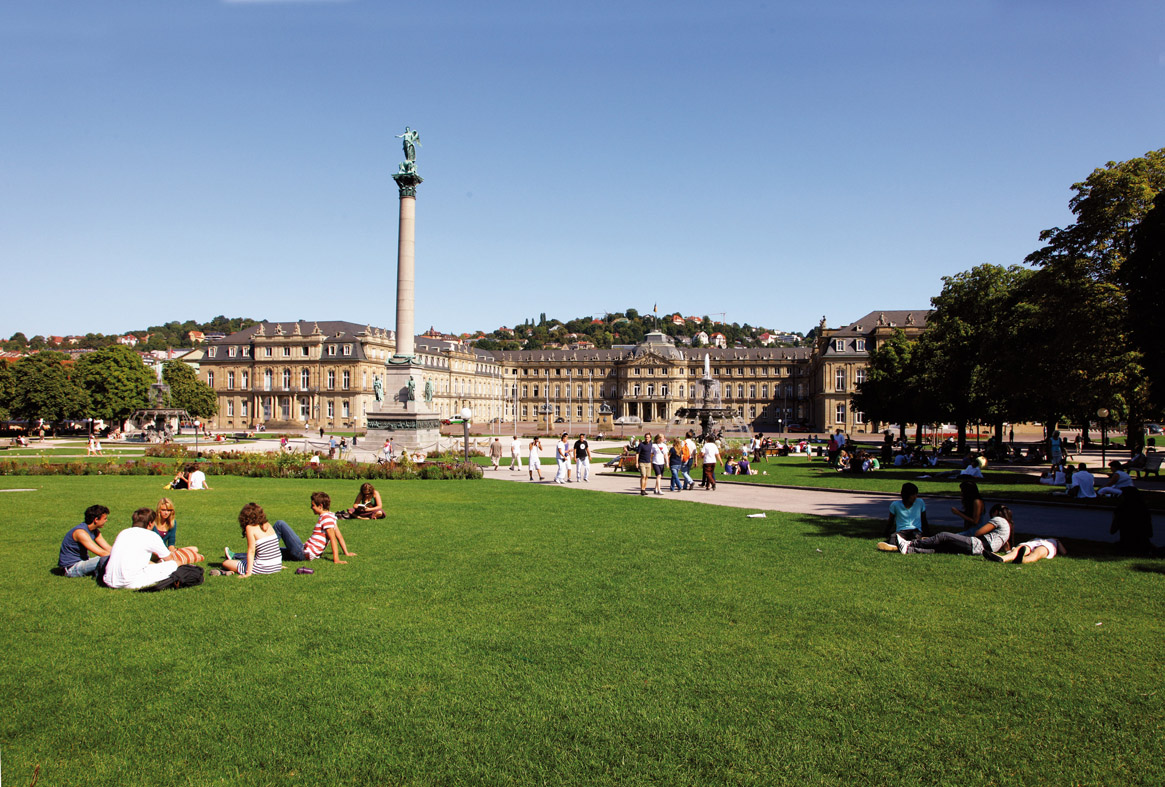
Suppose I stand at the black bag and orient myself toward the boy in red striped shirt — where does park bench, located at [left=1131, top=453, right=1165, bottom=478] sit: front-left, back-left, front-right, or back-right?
front-right

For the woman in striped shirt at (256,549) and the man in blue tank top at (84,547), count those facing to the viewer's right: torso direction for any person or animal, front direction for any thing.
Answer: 1

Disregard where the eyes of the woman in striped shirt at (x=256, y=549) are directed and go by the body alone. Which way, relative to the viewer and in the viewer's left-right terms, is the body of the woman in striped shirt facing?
facing away from the viewer and to the left of the viewer

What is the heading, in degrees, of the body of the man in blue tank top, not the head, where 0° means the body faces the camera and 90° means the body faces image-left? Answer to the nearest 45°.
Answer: approximately 270°

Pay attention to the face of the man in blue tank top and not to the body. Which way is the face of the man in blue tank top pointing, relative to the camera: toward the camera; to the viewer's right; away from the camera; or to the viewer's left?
to the viewer's right

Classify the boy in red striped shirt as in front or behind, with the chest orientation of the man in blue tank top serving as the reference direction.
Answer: in front

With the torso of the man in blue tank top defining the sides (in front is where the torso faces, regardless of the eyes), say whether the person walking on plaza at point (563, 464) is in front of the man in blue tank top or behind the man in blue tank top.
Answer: in front

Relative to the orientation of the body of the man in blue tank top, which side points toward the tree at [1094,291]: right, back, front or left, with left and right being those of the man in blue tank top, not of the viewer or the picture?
front

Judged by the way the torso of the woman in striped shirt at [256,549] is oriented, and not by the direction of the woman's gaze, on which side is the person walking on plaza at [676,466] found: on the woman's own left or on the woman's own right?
on the woman's own right

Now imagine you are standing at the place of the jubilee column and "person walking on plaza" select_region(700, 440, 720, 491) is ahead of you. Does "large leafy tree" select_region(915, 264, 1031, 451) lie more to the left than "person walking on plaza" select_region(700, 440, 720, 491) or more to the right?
left

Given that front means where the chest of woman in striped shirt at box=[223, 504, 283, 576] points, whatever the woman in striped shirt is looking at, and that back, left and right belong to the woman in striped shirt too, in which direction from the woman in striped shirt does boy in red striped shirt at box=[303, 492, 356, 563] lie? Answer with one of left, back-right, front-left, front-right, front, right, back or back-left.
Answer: right

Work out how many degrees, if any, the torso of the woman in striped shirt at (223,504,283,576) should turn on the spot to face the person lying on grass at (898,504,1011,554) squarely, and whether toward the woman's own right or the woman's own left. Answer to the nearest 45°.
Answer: approximately 135° to the woman's own right

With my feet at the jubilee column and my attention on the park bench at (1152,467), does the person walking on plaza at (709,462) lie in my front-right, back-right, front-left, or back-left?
front-right

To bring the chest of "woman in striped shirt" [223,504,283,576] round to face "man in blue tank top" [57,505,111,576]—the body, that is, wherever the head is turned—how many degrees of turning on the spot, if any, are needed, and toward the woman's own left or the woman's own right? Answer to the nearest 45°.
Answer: approximately 45° to the woman's own left
